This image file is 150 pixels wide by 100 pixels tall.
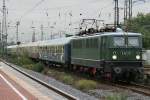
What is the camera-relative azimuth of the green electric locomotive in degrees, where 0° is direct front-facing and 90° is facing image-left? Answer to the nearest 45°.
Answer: approximately 315°
